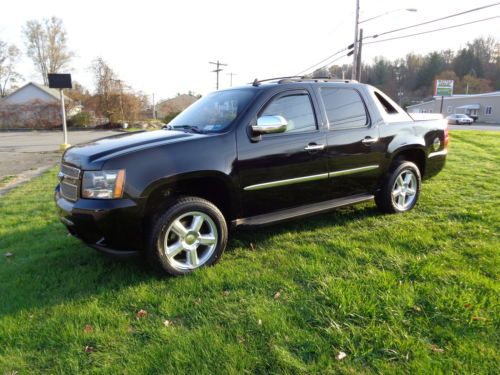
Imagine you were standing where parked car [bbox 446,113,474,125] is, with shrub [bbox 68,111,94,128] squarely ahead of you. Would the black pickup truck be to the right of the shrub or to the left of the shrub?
left

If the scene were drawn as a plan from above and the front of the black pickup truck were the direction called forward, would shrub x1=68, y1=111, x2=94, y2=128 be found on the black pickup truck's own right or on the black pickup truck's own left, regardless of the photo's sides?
on the black pickup truck's own right

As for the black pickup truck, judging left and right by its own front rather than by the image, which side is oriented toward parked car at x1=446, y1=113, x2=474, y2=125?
back

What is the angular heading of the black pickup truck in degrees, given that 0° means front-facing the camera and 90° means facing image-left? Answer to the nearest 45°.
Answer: approximately 45°

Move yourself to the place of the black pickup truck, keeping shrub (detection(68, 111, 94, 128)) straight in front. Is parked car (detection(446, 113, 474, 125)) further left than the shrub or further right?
right

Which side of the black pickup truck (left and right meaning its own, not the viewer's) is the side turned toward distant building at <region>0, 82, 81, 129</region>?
right
